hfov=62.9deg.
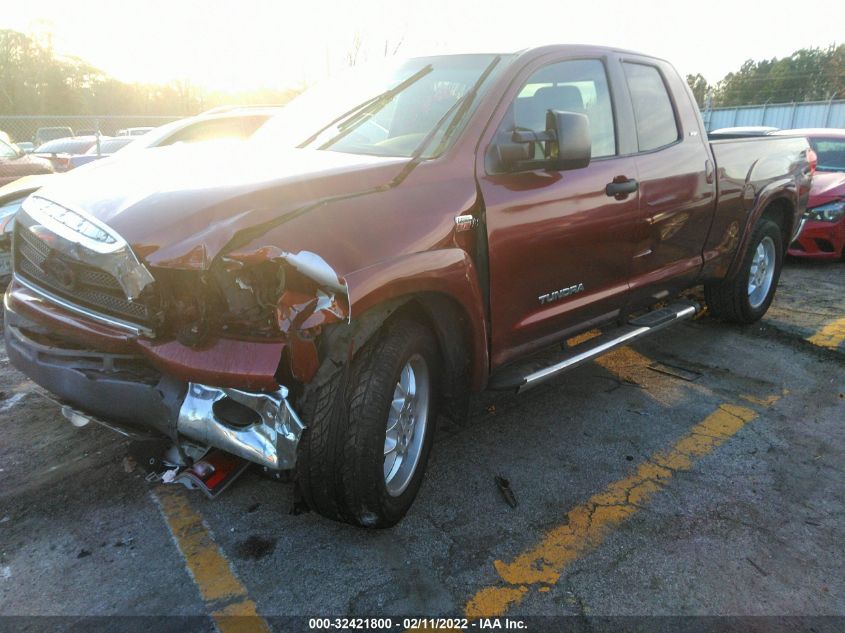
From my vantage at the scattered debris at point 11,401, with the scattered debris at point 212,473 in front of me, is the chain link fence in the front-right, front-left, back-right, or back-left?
back-left

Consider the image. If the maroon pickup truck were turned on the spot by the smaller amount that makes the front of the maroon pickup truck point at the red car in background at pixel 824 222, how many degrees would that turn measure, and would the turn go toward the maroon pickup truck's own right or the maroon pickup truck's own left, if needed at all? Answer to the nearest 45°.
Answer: approximately 180°

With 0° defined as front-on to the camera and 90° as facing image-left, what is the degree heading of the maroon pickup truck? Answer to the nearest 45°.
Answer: approximately 45°
